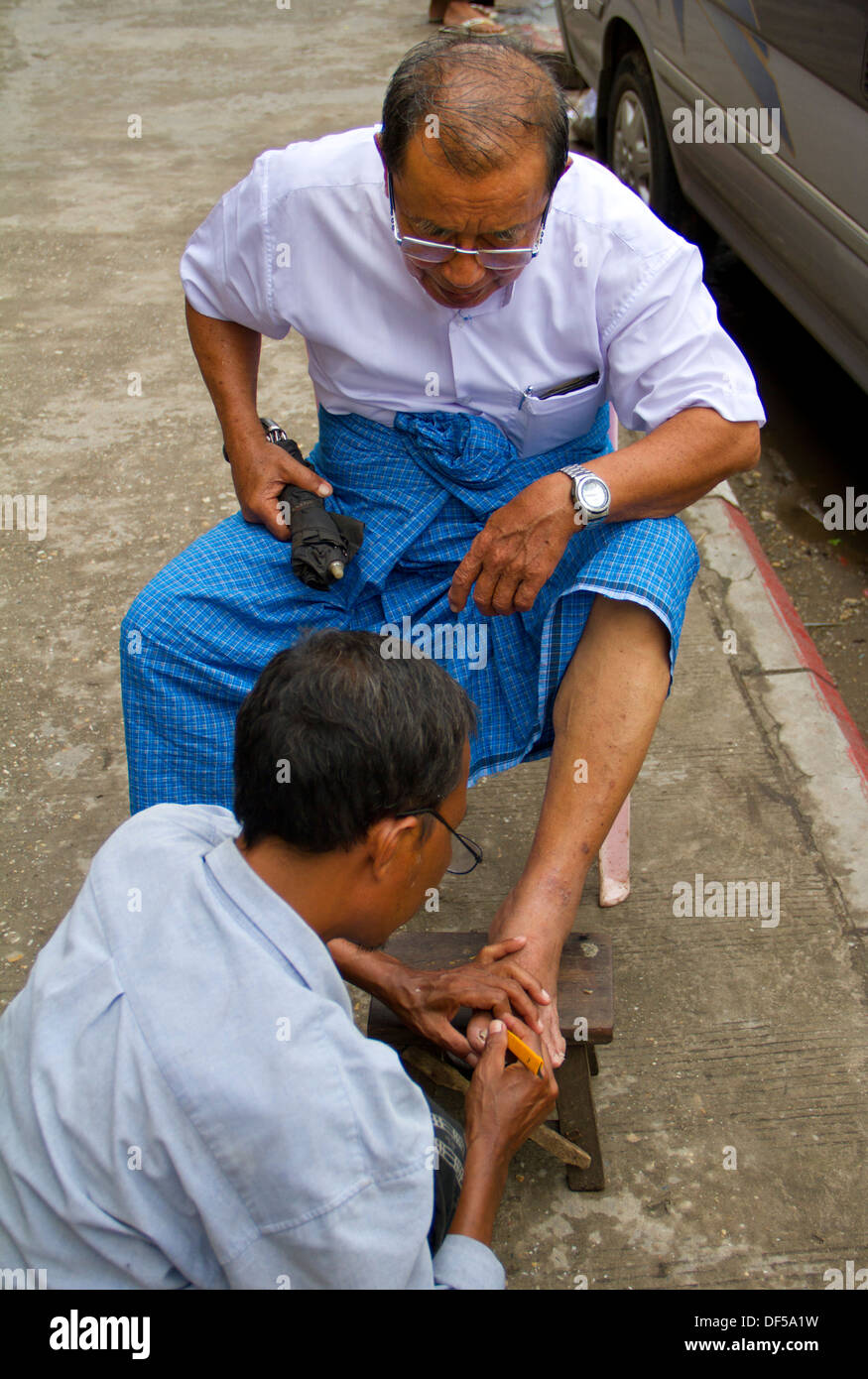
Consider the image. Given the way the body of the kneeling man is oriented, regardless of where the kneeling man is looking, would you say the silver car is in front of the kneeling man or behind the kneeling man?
in front

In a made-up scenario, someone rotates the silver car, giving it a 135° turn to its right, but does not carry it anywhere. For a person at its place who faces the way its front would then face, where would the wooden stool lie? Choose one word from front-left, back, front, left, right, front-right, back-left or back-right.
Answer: left

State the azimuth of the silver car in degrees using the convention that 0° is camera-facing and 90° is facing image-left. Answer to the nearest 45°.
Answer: approximately 315°

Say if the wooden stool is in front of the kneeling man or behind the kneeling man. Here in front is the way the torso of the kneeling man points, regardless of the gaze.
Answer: in front

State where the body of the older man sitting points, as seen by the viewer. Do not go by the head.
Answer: toward the camera

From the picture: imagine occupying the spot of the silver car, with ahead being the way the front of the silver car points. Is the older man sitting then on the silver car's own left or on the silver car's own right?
on the silver car's own right

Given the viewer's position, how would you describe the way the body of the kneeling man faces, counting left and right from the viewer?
facing away from the viewer and to the right of the viewer

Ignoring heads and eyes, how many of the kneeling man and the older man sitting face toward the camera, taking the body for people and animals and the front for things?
1

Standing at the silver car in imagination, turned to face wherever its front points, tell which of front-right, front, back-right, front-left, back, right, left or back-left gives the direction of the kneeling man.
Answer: front-right

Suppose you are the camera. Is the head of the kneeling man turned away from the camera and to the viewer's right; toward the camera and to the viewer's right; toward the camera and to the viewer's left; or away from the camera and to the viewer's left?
away from the camera and to the viewer's right
